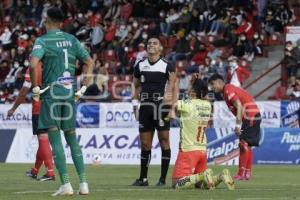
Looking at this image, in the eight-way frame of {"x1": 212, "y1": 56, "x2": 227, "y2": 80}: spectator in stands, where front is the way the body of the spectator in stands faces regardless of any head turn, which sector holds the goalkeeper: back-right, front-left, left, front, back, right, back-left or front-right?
front

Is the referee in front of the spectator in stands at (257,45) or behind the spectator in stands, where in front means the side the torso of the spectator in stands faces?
in front

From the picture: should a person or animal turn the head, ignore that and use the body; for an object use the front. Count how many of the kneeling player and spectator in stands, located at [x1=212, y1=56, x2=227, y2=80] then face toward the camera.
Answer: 1

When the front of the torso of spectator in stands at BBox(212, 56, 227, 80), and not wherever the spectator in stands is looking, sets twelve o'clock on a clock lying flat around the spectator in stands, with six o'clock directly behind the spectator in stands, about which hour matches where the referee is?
The referee is roughly at 12 o'clock from the spectator in stands.

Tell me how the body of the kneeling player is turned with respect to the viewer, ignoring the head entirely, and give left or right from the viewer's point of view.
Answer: facing away from the viewer and to the left of the viewer

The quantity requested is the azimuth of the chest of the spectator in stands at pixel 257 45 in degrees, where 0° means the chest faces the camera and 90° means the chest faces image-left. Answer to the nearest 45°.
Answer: approximately 45°

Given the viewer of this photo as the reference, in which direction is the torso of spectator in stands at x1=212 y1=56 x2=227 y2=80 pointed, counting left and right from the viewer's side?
facing the viewer

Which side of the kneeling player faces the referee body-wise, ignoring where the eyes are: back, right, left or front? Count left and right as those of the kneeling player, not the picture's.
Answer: front

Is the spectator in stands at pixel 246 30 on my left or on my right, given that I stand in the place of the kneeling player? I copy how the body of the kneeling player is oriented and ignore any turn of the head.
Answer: on my right

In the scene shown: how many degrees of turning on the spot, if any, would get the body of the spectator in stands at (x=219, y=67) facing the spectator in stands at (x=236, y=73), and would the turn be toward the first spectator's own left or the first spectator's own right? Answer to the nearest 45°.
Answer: approximately 45° to the first spectator's own left

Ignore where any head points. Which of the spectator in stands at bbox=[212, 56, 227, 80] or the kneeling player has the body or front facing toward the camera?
the spectator in stands

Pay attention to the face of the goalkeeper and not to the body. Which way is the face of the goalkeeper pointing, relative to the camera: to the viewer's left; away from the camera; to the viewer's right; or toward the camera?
away from the camera

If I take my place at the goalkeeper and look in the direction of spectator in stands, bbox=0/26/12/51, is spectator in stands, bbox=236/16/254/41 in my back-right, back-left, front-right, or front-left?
front-right
